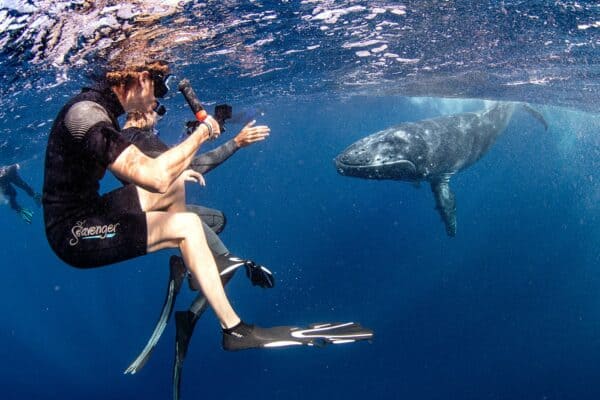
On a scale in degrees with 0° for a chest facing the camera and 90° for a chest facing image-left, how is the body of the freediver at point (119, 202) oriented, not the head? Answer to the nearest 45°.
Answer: approximately 270°

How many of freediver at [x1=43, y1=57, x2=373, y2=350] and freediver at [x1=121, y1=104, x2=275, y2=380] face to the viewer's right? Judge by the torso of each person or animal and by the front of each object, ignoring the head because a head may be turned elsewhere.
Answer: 2

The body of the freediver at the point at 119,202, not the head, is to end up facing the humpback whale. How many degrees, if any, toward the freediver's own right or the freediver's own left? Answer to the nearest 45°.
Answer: approximately 45° to the freediver's own left

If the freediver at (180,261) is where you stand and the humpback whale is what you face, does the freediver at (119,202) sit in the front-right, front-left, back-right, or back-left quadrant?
back-right

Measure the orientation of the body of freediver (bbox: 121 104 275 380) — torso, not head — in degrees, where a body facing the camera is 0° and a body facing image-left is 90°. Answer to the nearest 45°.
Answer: approximately 270°
